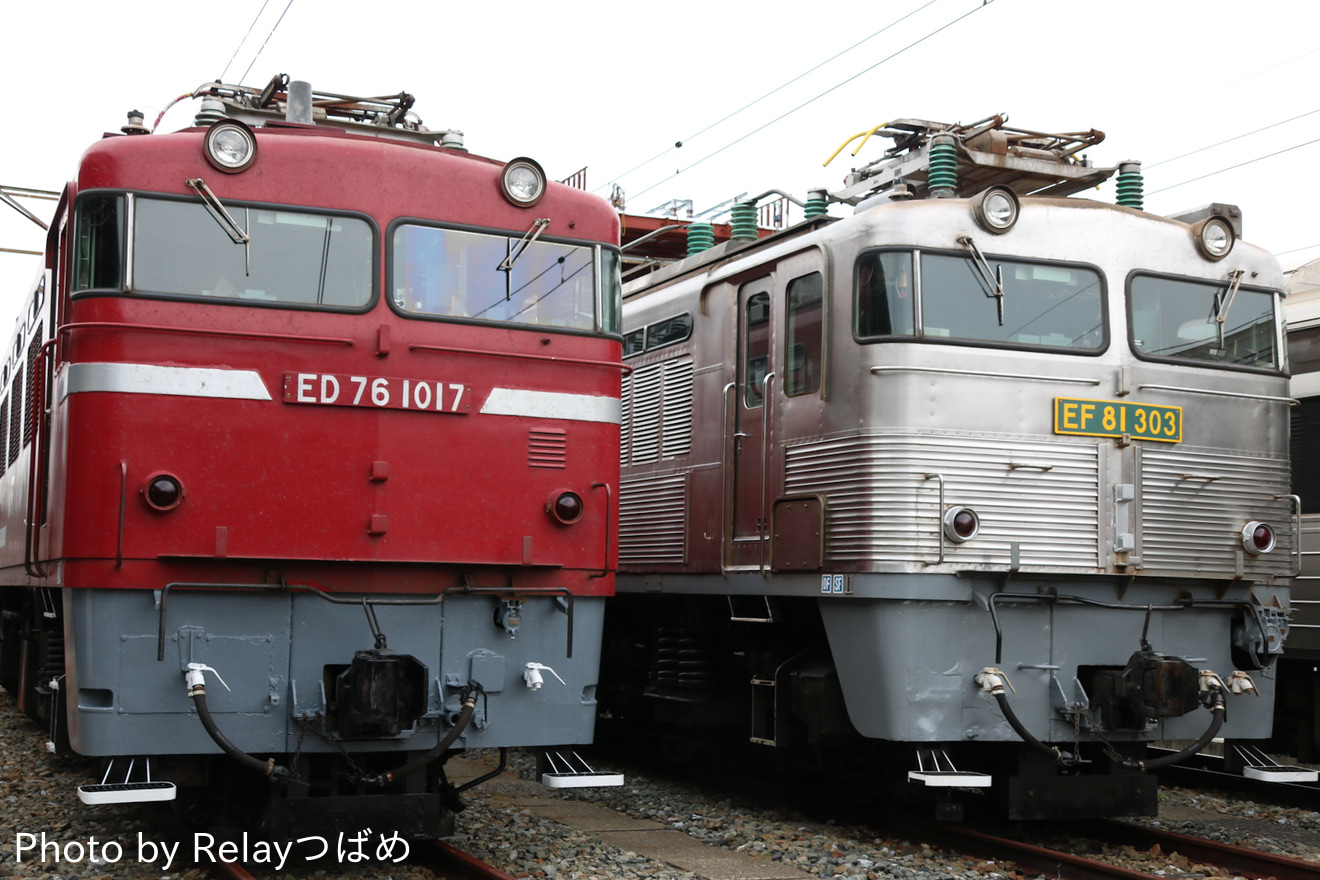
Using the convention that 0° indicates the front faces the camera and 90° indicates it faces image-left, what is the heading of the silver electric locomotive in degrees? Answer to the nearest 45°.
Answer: approximately 315°

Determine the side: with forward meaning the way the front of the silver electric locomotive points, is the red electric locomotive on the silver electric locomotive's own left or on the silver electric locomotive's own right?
on the silver electric locomotive's own right
